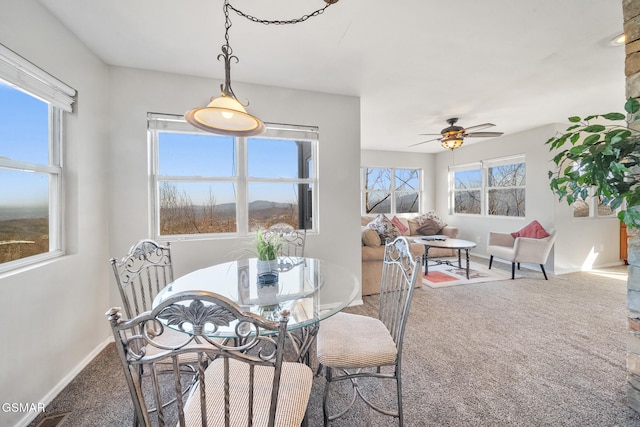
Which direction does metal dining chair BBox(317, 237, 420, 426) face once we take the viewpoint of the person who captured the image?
facing to the left of the viewer

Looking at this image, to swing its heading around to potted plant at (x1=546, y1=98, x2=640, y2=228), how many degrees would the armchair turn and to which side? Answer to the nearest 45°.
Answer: approximately 45° to its left

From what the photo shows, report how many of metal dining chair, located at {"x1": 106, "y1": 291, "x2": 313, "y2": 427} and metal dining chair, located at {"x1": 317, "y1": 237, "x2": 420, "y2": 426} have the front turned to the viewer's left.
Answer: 1

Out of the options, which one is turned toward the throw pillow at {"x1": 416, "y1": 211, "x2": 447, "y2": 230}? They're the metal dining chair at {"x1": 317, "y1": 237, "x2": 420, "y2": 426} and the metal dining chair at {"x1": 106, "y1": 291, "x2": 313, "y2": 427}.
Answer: the metal dining chair at {"x1": 106, "y1": 291, "x2": 313, "y2": 427}

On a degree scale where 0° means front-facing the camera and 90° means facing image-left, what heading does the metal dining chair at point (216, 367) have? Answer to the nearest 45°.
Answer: approximately 225°

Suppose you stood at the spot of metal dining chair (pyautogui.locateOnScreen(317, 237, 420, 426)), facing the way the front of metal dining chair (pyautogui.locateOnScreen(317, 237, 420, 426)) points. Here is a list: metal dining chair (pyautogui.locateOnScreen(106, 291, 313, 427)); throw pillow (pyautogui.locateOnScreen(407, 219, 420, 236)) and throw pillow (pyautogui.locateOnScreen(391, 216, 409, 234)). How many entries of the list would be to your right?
2

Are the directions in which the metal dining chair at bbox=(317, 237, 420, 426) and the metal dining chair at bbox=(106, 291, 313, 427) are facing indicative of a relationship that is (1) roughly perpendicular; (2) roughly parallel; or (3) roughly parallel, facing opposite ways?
roughly perpendicular
